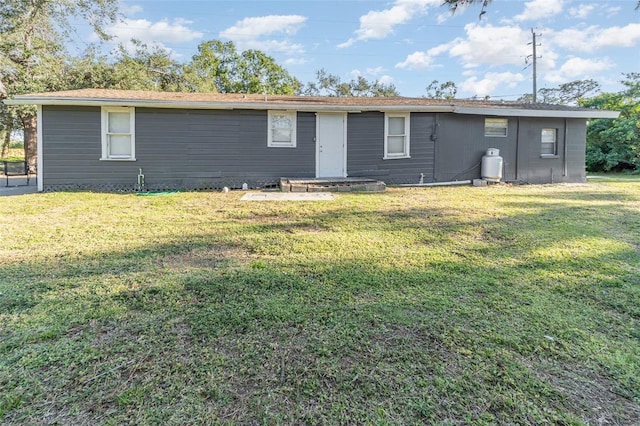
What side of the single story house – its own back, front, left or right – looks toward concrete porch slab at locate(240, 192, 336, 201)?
front

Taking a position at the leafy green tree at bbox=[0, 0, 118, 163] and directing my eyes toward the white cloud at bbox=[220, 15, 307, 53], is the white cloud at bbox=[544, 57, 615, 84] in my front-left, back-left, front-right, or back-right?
front-right

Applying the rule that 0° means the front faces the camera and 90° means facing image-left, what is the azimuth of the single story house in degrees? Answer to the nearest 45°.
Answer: approximately 0°

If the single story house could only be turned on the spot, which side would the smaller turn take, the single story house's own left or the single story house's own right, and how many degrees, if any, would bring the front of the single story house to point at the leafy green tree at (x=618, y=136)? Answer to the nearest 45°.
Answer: approximately 135° to the single story house's own left

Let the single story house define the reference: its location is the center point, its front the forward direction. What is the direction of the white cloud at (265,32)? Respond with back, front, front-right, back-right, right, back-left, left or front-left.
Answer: back

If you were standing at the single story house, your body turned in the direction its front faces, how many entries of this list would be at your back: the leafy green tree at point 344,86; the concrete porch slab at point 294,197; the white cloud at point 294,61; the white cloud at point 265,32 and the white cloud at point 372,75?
4

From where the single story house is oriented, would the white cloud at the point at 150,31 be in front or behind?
behind

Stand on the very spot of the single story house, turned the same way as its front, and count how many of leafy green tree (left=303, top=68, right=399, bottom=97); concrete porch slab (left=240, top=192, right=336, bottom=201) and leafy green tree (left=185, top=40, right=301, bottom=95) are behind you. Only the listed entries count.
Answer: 2

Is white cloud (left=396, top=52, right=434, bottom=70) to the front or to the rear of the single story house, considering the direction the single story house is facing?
to the rear
